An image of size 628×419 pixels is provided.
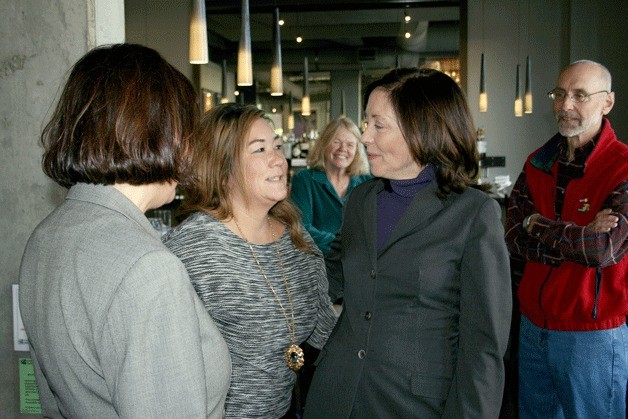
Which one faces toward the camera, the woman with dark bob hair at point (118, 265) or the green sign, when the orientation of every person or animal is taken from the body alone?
the green sign

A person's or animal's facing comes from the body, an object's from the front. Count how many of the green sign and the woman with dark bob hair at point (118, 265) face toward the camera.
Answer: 1

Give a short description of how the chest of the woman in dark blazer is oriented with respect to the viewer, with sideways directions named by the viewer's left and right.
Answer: facing the viewer and to the left of the viewer

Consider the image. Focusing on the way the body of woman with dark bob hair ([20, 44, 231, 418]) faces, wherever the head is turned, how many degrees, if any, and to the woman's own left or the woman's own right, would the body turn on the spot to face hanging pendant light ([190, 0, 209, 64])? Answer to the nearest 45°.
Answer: approximately 45° to the woman's own left

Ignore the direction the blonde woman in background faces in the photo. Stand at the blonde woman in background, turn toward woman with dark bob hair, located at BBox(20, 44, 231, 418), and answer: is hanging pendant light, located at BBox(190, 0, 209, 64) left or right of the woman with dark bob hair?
right

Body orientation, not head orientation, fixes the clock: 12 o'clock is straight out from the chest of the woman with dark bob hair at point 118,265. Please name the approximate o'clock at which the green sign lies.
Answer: The green sign is roughly at 10 o'clock from the woman with dark bob hair.

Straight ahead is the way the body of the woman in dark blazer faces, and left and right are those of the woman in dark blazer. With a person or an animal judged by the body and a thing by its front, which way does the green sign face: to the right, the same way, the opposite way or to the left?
to the left

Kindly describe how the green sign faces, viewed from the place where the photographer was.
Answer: facing the viewer

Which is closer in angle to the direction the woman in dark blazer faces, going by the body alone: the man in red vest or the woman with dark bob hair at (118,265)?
the woman with dark bob hair

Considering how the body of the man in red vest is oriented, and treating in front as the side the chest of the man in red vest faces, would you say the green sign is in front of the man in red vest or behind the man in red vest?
in front

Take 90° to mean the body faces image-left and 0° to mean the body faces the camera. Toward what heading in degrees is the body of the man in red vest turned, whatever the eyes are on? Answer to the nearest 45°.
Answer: approximately 45°

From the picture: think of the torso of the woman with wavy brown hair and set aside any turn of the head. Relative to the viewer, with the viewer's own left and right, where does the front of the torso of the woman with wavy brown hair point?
facing the viewer and to the right of the viewer

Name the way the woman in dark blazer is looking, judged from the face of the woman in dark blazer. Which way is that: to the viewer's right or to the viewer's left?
to the viewer's left

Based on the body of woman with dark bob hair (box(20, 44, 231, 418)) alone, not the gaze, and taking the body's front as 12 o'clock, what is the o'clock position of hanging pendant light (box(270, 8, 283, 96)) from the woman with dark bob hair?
The hanging pendant light is roughly at 11 o'clock from the woman with dark bob hair.

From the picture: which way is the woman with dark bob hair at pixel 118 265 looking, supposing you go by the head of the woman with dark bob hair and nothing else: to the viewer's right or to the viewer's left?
to the viewer's right

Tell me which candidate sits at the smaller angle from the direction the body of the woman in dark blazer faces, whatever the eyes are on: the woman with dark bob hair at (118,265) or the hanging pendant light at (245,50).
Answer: the woman with dark bob hair

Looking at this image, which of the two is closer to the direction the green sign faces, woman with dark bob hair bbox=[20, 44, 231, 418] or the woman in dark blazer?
the woman with dark bob hair
